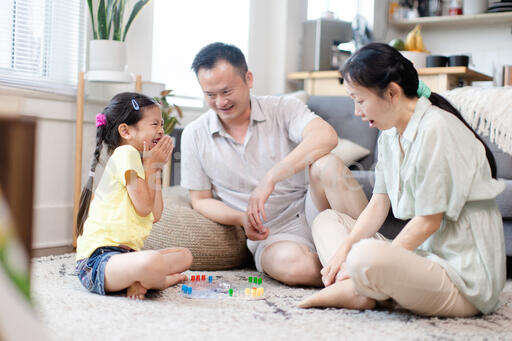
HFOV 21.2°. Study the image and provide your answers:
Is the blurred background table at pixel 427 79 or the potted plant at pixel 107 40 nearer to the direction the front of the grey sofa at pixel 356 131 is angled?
the potted plant

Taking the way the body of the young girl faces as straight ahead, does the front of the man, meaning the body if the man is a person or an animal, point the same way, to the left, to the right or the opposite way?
to the right

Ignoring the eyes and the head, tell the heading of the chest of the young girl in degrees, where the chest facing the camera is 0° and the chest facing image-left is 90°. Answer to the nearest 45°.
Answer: approximately 270°

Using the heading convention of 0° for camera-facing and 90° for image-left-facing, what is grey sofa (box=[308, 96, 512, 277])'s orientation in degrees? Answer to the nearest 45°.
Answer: approximately 0°

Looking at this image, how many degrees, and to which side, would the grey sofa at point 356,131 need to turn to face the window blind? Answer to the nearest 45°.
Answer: approximately 45° to its right

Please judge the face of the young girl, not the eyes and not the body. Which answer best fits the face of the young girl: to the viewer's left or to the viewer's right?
to the viewer's right
